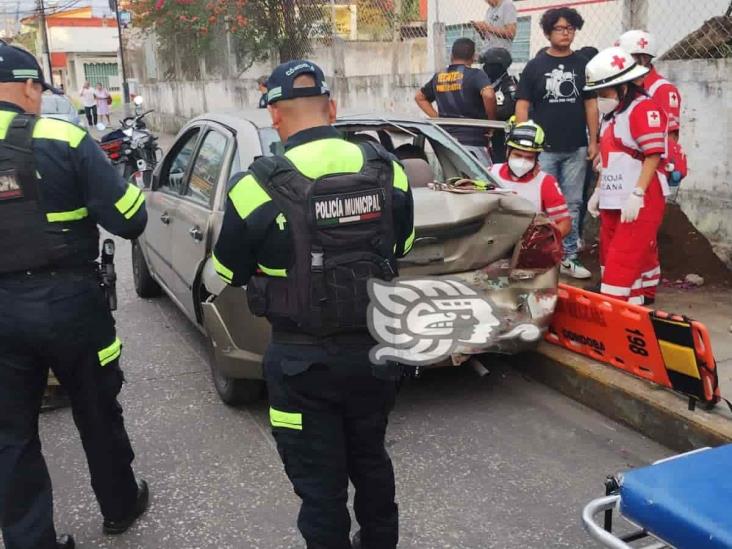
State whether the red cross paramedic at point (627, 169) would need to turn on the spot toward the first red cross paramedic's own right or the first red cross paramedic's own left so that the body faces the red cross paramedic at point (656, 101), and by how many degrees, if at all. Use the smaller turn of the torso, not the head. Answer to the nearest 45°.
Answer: approximately 135° to the first red cross paramedic's own right

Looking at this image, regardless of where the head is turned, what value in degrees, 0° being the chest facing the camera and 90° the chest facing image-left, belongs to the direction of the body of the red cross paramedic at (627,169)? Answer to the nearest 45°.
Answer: approximately 45°

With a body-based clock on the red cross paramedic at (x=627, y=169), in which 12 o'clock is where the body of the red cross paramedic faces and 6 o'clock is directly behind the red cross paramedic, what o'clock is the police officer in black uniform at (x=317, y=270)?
The police officer in black uniform is roughly at 11 o'clock from the red cross paramedic.

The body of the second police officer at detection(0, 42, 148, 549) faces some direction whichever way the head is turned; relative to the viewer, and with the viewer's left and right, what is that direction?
facing away from the viewer and to the right of the viewer

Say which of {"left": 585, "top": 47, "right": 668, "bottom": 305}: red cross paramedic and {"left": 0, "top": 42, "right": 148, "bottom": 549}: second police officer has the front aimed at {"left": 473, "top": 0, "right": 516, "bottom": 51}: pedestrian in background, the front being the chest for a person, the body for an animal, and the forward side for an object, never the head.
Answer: the second police officer

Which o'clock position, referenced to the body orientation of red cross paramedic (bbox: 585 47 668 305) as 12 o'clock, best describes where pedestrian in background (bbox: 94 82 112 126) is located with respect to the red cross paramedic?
The pedestrian in background is roughly at 3 o'clock from the red cross paramedic.

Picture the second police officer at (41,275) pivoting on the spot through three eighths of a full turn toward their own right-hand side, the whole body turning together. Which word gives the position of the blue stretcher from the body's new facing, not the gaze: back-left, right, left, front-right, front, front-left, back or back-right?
front-left

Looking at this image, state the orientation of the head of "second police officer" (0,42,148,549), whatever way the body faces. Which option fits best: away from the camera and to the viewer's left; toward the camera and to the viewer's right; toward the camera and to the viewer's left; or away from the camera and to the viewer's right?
away from the camera and to the viewer's right

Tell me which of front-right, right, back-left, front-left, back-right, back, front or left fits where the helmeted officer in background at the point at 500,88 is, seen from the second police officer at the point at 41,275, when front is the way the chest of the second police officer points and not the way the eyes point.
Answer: front

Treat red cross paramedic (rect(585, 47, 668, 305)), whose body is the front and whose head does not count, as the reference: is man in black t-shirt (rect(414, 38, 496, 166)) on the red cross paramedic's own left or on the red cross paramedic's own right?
on the red cross paramedic's own right

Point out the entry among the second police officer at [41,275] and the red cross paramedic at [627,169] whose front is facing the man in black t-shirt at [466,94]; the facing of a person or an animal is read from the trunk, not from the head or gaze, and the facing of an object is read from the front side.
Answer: the second police officer

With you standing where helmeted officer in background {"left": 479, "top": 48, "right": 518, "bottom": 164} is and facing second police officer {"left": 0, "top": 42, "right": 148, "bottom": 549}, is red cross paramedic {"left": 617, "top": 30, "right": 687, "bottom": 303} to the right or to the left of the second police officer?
left

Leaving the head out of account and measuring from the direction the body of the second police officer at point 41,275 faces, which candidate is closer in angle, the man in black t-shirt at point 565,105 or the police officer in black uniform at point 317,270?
the man in black t-shirt

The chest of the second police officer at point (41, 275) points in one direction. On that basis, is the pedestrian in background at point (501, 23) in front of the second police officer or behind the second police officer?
in front

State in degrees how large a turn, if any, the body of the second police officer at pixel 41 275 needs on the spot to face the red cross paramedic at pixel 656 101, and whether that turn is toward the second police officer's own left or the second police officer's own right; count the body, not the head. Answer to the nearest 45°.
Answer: approximately 45° to the second police officer's own right

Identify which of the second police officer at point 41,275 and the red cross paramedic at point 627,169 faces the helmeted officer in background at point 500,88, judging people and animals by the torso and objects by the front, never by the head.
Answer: the second police officer

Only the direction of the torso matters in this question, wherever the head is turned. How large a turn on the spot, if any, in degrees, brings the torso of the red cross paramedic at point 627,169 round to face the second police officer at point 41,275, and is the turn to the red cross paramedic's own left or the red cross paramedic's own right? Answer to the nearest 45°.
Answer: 0° — they already face them

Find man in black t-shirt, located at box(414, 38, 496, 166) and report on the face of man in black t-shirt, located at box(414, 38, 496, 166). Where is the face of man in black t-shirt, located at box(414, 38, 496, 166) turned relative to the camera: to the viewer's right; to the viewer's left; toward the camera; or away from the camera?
away from the camera

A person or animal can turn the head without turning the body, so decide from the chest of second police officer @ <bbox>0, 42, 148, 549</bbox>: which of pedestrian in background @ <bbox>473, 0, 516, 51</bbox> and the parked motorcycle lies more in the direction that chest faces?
the pedestrian in background
